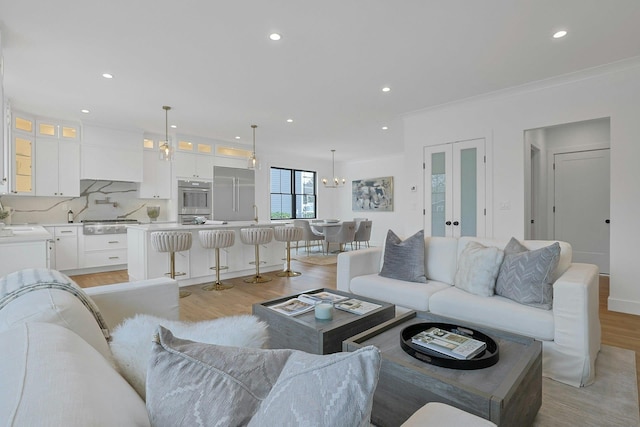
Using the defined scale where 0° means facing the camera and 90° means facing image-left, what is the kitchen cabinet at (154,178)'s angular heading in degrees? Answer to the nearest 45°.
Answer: approximately 0°

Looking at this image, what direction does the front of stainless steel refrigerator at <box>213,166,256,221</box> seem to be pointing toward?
toward the camera

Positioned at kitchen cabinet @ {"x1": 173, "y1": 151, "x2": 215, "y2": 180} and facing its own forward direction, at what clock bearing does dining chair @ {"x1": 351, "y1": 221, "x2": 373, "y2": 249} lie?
The dining chair is roughly at 9 o'clock from the kitchen cabinet.

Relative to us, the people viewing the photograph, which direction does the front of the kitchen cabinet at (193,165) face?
facing the viewer

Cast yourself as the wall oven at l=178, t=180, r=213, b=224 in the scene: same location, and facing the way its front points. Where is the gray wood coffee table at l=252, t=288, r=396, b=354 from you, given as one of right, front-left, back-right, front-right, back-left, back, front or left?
front

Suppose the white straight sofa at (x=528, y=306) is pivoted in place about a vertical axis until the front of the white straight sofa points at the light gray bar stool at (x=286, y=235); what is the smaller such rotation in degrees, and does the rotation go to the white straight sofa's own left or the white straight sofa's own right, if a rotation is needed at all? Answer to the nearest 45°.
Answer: approximately 90° to the white straight sofa's own right

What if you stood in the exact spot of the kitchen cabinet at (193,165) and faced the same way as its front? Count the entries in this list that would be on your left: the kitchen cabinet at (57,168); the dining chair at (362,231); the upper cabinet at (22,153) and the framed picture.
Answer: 2

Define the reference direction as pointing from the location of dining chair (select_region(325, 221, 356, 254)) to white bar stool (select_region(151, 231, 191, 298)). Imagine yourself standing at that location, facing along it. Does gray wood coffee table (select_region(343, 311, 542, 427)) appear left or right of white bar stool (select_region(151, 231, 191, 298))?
left

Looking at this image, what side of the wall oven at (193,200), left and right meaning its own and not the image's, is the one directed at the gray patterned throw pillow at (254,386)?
front

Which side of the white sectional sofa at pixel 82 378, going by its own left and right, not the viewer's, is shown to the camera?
right

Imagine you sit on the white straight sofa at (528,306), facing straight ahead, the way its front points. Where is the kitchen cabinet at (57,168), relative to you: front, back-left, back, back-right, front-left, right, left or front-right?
front-right

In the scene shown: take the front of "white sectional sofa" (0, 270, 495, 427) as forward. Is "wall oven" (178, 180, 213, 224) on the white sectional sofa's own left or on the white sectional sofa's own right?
on the white sectional sofa's own left

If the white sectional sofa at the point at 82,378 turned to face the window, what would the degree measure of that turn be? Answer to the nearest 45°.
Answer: approximately 90° to its left

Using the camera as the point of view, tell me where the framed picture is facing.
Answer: facing the viewer and to the left of the viewer

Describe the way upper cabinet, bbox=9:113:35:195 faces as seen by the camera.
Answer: facing the viewer and to the right of the viewer

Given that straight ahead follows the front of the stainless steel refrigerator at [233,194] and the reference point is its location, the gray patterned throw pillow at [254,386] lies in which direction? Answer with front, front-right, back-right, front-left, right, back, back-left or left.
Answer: front
